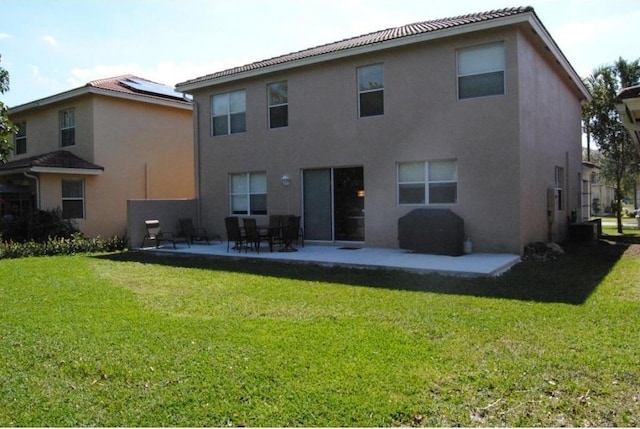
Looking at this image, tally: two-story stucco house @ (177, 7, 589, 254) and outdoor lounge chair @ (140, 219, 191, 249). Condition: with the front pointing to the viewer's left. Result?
0

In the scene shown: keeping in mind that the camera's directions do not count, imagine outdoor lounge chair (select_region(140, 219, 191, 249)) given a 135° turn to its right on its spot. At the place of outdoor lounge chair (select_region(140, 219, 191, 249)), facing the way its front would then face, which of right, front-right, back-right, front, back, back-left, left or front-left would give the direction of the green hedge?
front

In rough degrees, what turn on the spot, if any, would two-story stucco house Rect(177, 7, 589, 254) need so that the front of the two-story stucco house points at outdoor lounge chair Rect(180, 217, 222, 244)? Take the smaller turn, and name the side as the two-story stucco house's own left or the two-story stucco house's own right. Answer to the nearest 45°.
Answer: approximately 135° to the two-story stucco house's own left

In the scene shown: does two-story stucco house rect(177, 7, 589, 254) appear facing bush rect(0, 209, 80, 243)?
no

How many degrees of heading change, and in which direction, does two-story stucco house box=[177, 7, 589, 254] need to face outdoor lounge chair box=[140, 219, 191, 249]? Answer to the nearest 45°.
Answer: approximately 135° to its left

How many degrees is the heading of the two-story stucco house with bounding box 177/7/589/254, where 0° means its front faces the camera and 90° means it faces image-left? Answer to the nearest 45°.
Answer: approximately 225°

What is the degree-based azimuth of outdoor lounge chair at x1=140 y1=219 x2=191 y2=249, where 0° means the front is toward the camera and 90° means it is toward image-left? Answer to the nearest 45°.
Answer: approximately 315°

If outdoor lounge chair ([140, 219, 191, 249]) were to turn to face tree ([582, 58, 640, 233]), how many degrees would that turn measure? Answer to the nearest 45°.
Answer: approximately 45° to its left

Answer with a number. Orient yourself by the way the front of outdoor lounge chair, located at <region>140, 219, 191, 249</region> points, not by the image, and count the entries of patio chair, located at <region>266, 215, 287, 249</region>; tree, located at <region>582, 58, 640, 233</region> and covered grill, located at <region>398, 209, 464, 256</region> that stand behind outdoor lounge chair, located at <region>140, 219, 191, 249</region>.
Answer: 0

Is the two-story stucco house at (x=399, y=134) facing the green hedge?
no

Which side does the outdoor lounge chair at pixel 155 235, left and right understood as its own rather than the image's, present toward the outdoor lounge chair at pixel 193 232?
left
